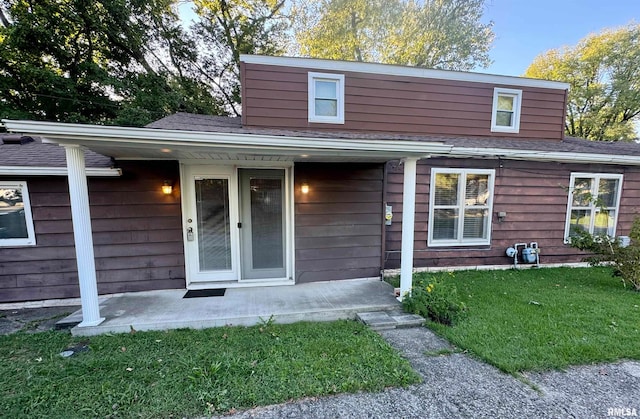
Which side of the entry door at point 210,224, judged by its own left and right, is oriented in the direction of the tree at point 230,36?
back

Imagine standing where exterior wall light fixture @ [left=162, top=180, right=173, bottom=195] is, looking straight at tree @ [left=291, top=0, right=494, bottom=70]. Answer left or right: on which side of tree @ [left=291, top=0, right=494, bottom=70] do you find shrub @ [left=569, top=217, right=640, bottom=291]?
right

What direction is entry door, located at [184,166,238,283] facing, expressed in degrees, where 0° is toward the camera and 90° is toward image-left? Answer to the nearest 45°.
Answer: approximately 0°

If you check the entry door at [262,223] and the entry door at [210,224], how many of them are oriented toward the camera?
2

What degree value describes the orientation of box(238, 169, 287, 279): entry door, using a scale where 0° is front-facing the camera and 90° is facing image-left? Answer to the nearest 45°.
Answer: approximately 0°

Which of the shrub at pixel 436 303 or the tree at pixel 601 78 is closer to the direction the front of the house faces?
the shrub

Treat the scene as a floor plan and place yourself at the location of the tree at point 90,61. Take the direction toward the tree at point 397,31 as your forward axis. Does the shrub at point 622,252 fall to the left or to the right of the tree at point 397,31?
right

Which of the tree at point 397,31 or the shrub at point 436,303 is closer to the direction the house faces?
the shrub
